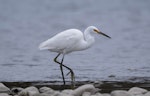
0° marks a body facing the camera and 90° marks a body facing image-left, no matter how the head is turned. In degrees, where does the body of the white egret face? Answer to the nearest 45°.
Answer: approximately 270°
